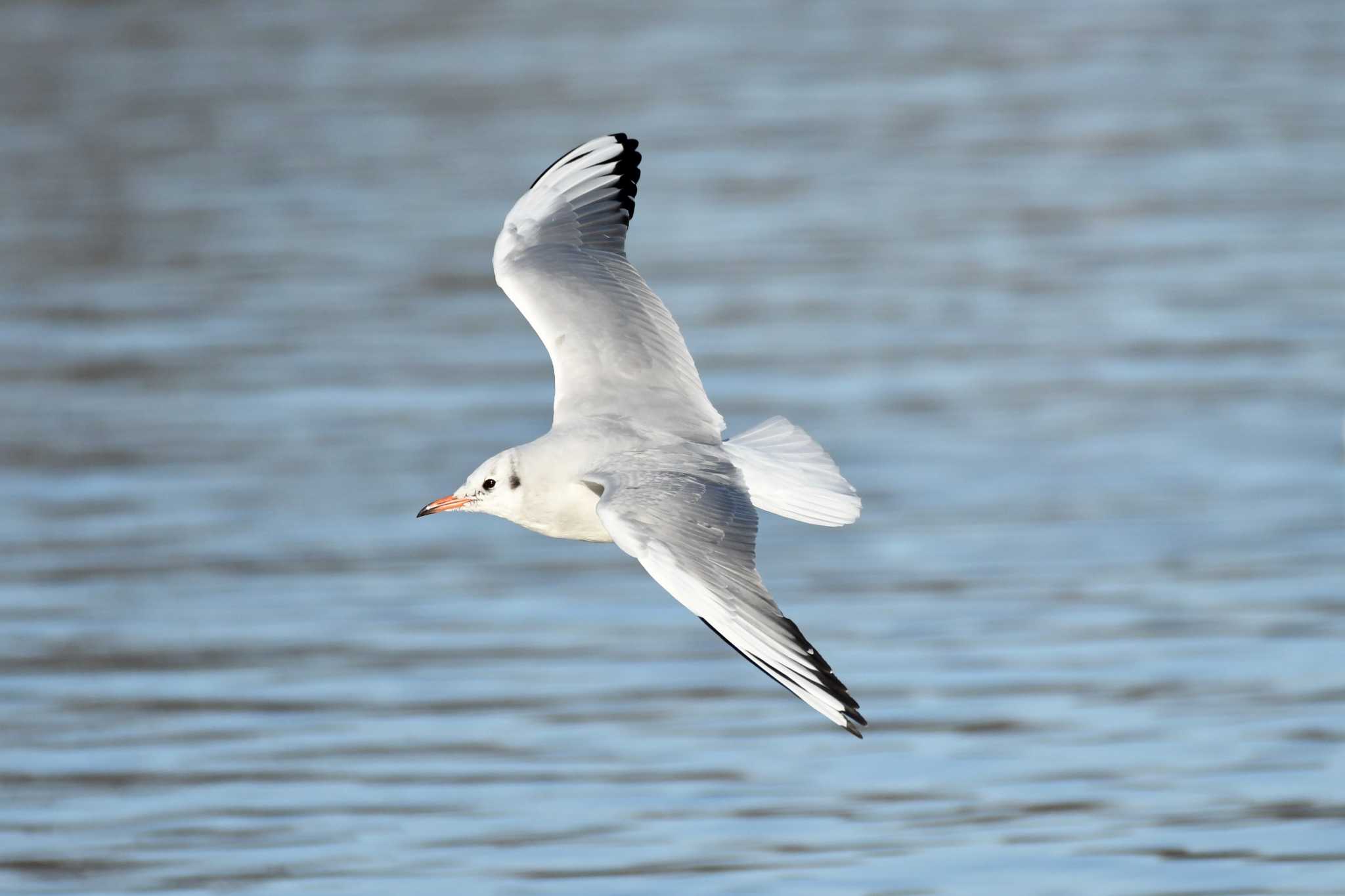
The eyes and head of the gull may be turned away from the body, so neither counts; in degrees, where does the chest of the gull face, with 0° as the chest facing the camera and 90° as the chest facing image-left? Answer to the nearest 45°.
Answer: approximately 90°
